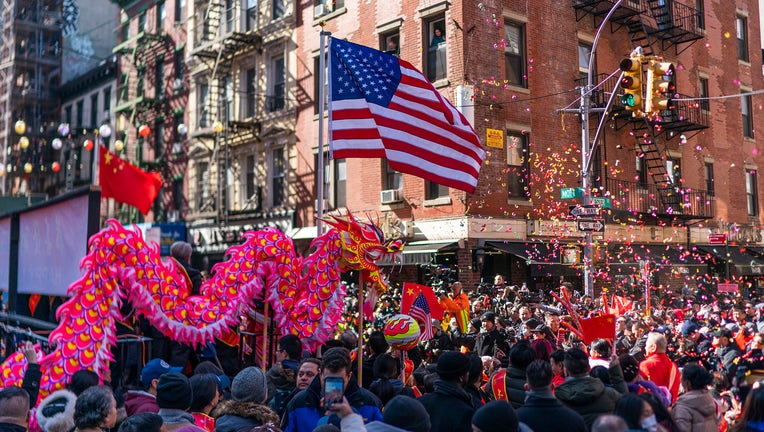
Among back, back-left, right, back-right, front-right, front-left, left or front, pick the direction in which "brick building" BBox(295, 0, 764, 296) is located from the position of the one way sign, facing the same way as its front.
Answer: back

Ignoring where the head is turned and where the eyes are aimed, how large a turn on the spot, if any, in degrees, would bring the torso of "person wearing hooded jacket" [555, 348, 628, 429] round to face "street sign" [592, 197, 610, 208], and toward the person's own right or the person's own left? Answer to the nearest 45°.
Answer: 0° — they already face it

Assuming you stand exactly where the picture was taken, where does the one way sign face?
facing the viewer

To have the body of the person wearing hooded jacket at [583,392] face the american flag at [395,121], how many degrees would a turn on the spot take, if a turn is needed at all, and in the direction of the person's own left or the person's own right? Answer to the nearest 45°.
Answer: approximately 45° to the person's own left

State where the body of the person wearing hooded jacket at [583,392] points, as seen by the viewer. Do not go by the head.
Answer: away from the camera

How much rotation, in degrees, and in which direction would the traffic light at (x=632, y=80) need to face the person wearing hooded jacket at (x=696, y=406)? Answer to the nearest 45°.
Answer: approximately 45° to its left

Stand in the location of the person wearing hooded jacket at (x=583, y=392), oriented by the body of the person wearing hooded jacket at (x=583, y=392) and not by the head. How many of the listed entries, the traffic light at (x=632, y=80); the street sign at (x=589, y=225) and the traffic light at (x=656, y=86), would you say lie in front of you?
3

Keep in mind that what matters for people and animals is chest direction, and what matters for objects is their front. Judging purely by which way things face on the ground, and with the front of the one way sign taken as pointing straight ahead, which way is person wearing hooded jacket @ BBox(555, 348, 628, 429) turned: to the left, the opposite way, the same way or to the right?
the opposite way

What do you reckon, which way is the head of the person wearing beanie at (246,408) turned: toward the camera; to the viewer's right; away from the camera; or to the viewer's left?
away from the camera

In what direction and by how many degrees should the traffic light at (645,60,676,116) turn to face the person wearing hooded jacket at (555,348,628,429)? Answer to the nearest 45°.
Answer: approximately 45° to its right

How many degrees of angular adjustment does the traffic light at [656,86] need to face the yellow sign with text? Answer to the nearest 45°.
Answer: approximately 180°

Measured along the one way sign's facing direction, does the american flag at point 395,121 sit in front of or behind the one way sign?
in front

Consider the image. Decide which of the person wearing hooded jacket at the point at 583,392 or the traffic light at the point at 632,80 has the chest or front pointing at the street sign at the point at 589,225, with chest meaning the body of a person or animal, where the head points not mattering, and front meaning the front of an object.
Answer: the person wearing hooded jacket
